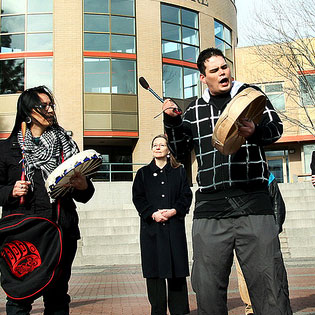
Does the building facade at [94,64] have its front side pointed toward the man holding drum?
yes

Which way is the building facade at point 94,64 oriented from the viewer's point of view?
toward the camera

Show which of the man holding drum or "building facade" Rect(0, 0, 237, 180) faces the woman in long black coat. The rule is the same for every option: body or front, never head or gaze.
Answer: the building facade

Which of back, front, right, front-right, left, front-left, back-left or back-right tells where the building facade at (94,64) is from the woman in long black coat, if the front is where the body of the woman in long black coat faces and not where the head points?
back

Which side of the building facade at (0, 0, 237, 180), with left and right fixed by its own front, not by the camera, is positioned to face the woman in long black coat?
front

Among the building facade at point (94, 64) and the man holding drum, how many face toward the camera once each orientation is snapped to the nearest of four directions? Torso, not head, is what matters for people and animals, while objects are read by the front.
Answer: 2

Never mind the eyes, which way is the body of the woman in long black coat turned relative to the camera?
toward the camera

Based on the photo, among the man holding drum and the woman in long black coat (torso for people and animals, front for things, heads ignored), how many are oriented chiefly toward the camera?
2

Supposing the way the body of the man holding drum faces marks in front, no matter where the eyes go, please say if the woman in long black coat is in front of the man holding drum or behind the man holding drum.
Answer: behind

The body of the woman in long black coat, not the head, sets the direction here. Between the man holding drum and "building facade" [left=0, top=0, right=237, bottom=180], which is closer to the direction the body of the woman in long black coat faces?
the man holding drum
